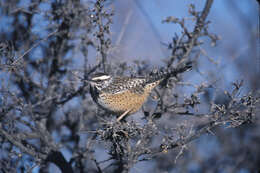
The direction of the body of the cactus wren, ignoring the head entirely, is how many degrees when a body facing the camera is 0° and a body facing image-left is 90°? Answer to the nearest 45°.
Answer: approximately 90°
